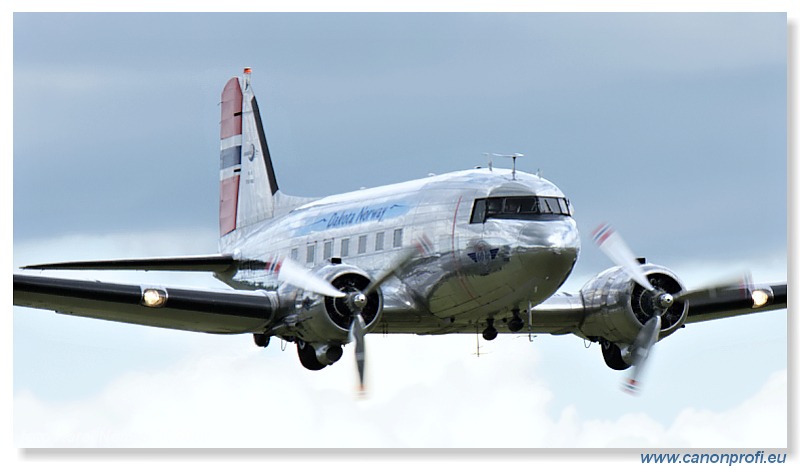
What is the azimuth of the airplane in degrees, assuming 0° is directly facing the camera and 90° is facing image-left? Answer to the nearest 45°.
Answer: approximately 315°
